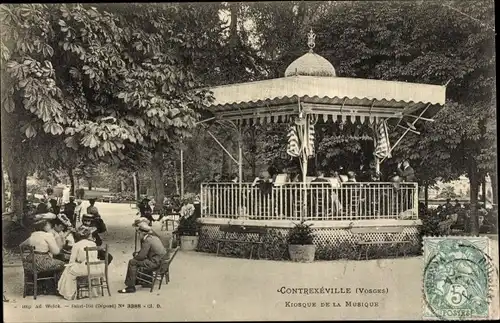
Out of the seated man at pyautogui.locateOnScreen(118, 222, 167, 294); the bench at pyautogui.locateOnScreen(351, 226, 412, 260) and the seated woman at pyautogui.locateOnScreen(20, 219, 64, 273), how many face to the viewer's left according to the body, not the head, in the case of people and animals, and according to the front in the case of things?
1

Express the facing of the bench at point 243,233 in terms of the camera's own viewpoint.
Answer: facing the viewer and to the left of the viewer

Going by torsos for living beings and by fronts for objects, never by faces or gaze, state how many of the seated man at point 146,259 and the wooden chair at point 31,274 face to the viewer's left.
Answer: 1

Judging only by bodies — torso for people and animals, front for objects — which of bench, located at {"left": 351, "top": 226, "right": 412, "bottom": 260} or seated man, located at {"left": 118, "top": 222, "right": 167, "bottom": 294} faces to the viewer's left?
the seated man

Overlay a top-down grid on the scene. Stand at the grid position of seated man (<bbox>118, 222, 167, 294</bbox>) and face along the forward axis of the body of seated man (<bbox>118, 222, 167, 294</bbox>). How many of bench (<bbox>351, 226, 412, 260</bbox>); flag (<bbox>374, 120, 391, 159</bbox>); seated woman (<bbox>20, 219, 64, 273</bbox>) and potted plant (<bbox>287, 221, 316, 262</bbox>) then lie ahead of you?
1

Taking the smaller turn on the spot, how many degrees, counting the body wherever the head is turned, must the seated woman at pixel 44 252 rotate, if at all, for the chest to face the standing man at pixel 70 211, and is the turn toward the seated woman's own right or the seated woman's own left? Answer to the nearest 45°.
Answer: approximately 45° to the seated woman's own left

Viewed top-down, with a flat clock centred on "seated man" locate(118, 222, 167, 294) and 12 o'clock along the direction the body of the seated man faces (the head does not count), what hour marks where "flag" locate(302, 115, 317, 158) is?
The flag is roughly at 5 o'clock from the seated man.

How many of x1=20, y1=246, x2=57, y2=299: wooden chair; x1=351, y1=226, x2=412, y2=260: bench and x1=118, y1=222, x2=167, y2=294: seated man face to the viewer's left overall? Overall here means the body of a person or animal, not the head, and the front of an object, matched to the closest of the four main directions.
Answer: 1

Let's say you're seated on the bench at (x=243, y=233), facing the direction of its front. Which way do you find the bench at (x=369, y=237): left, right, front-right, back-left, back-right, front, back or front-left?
back-left

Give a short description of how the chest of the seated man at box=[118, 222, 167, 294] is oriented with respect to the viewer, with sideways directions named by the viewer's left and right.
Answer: facing to the left of the viewer
